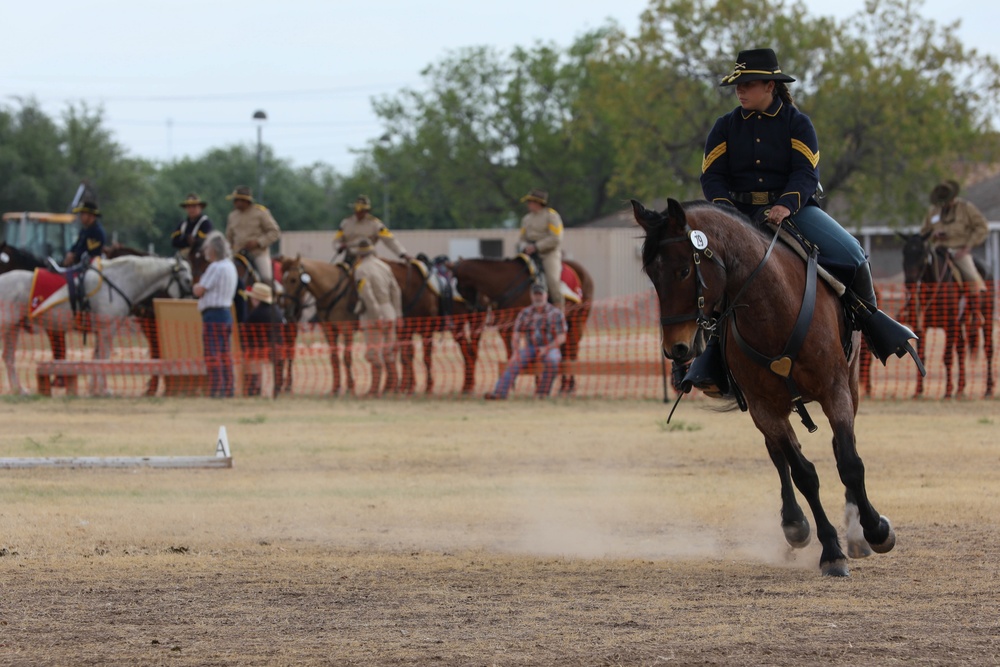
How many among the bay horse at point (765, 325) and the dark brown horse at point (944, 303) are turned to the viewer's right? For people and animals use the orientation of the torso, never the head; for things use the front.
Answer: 0

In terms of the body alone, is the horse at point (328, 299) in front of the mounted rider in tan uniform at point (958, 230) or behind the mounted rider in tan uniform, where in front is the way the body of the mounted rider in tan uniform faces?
in front

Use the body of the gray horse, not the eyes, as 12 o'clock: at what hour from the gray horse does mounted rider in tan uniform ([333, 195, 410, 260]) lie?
The mounted rider in tan uniform is roughly at 12 o'clock from the gray horse.

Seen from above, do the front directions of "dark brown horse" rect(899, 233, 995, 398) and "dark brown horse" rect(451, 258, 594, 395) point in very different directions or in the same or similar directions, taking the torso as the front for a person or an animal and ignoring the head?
same or similar directions

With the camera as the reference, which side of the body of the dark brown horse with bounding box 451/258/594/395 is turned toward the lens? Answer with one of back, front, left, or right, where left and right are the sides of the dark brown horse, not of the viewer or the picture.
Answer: left

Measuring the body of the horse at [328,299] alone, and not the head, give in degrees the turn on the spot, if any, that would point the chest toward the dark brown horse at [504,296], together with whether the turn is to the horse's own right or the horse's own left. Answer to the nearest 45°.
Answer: approximately 135° to the horse's own left

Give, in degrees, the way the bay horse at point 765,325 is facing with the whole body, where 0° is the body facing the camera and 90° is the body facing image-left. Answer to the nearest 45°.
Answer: approximately 45°

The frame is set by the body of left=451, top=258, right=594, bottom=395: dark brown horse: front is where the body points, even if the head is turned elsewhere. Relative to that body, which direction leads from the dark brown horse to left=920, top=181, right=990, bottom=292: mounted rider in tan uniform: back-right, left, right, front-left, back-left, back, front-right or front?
back

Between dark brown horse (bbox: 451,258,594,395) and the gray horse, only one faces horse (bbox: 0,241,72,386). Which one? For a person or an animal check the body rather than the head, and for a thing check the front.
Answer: the dark brown horse

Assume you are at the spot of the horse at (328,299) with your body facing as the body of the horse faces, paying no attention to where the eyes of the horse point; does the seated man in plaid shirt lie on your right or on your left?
on your left

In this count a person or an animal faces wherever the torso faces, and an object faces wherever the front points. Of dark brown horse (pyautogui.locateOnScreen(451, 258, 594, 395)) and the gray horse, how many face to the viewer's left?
1

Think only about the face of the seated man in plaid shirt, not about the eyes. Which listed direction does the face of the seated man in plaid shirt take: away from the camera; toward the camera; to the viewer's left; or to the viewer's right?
toward the camera

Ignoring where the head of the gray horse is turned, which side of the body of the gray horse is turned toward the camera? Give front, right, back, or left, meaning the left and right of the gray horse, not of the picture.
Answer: right

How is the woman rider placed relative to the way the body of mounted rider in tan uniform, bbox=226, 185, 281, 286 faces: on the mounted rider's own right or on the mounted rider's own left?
on the mounted rider's own left

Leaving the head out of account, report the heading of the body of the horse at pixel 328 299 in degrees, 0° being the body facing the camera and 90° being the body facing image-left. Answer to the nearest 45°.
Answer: approximately 45°

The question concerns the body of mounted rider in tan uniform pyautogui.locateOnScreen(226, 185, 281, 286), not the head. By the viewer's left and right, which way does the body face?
facing the viewer and to the left of the viewer

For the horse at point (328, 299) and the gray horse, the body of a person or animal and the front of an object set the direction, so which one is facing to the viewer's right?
the gray horse

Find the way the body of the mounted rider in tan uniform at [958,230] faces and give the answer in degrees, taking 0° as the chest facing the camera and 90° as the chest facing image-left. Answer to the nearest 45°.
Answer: approximately 45°

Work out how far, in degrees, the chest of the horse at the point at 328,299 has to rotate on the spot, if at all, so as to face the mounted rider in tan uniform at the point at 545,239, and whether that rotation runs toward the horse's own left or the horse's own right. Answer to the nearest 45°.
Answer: approximately 135° to the horse's own left

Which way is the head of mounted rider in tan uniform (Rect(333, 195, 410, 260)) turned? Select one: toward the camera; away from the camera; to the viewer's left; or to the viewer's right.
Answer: toward the camera
